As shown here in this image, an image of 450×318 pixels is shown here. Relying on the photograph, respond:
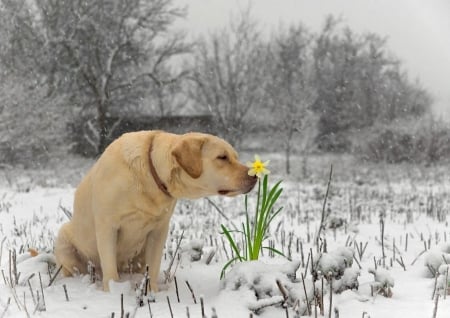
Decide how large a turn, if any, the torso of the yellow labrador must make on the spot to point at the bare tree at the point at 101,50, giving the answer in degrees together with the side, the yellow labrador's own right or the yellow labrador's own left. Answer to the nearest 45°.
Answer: approximately 135° to the yellow labrador's own left

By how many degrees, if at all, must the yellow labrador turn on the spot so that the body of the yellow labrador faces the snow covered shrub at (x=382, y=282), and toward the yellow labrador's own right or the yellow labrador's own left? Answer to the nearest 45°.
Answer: approximately 45° to the yellow labrador's own left

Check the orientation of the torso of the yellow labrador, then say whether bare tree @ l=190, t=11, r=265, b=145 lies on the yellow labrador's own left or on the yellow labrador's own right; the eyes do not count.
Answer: on the yellow labrador's own left

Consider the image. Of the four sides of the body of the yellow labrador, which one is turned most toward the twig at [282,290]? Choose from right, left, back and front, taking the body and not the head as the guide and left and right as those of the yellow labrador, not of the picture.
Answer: front

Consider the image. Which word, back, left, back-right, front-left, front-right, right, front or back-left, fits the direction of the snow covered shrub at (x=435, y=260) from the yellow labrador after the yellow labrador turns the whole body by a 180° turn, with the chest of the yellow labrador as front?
back-right

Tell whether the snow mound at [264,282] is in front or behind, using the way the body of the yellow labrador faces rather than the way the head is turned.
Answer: in front

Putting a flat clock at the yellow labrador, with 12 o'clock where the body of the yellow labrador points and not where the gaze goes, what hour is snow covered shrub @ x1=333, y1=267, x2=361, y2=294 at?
The snow covered shrub is roughly at 11 o'clock from the yellow labrador.

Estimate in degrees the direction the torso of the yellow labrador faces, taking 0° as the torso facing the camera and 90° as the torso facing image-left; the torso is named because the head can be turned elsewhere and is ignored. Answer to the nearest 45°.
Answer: approximately 315°

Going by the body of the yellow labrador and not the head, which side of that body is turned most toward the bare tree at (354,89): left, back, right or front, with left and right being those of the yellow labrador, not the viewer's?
left
